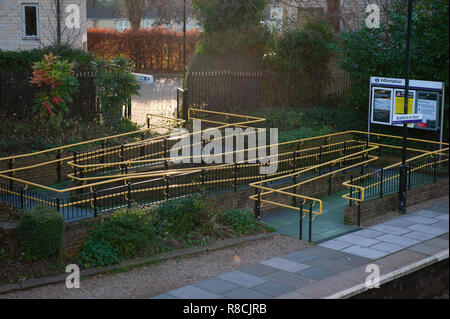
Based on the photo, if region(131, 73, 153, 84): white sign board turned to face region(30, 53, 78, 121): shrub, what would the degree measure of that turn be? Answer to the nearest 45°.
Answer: approximately 90° to its right

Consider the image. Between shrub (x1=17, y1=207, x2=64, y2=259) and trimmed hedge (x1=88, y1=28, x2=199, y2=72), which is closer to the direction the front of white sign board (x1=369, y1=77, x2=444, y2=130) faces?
the shrub

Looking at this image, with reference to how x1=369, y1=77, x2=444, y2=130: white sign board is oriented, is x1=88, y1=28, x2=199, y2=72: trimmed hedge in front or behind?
behind

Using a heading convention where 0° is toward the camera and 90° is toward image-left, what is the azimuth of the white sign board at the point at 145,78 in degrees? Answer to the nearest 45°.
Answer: approximately 0°

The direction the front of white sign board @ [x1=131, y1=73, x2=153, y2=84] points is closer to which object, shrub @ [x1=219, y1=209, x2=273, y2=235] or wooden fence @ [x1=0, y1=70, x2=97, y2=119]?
the shrub

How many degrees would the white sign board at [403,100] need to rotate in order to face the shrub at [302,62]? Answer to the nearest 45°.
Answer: approximately 135° to its right

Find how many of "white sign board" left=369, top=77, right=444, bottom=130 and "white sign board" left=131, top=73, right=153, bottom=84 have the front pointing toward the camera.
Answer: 2

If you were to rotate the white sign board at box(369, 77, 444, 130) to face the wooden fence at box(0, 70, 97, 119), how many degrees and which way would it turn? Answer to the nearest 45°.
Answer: approximately 90° to its right

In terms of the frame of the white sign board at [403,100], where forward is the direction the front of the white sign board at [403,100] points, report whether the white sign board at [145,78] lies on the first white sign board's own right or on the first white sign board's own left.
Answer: on the first white sign board's own right

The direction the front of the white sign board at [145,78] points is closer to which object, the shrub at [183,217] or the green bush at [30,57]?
the shrub

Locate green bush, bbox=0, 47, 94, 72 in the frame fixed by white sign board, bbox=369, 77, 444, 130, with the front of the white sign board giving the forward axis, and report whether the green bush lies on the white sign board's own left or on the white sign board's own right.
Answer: on the white sign board's own right
